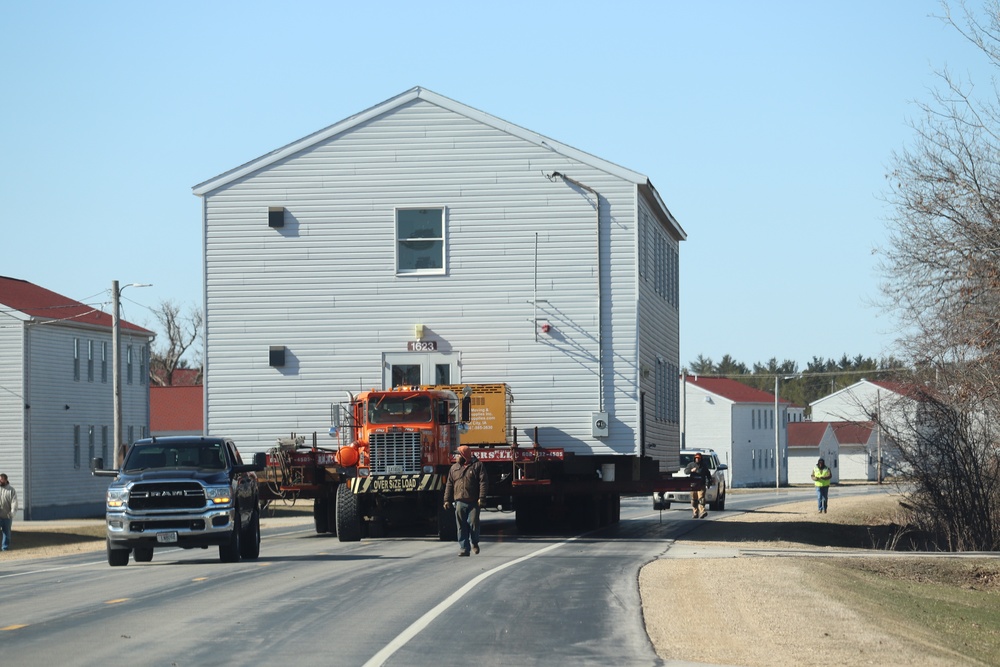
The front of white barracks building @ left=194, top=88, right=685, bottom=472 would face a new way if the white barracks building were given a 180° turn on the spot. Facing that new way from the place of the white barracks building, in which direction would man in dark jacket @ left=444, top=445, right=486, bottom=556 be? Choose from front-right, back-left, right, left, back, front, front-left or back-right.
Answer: back

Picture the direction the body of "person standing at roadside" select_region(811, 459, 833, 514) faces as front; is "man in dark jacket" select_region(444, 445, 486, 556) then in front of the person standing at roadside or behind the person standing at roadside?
in front

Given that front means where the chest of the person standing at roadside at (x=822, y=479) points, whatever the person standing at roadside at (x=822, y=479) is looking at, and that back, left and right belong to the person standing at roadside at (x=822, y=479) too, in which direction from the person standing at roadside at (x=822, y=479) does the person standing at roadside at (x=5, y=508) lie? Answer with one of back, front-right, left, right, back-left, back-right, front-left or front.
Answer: front-right

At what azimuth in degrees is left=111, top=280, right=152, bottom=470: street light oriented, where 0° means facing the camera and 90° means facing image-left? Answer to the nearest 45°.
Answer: approximately 270°

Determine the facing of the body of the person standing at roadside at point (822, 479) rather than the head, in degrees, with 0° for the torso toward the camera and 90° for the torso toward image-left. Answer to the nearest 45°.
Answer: approximately 0°

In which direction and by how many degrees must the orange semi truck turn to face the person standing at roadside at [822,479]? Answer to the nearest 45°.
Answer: approximately 135° to its left

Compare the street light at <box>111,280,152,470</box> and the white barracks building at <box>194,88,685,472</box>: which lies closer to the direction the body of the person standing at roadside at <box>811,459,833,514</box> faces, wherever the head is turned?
the white barracks building

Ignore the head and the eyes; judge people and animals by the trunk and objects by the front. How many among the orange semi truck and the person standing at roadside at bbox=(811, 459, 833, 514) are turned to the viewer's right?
0

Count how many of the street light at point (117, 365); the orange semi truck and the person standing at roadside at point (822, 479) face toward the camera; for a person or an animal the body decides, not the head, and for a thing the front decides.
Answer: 2

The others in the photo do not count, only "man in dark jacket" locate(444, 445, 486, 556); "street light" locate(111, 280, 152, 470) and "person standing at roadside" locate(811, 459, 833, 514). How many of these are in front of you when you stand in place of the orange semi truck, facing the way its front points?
1

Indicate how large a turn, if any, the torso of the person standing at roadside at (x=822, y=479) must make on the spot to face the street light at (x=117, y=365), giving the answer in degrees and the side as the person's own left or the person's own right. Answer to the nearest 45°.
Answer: approximately 90° to the person's own right

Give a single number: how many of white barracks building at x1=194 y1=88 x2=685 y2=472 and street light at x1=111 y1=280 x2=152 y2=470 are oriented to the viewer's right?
1
